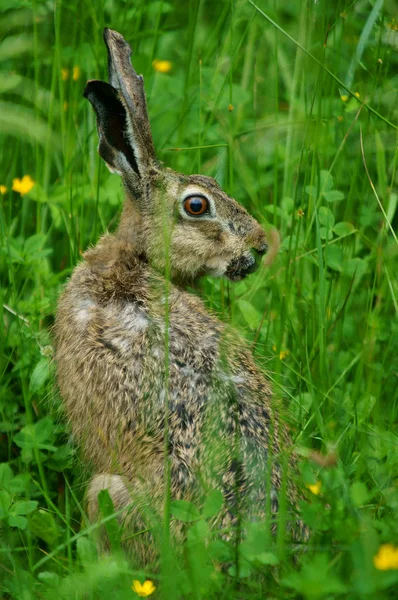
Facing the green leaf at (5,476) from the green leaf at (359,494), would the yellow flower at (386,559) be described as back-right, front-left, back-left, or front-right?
back-left
